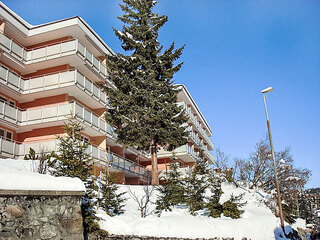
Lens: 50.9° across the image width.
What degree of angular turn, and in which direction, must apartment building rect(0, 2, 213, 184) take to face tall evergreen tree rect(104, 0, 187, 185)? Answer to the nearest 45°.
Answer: approximately 45° to its left

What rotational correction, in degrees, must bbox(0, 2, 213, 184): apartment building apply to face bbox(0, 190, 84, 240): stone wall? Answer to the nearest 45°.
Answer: approximately 45° to its right

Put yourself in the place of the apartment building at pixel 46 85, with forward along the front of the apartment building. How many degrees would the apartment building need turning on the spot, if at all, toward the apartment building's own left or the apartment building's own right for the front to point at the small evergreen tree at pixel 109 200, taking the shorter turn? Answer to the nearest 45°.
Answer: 0° — it already faces it

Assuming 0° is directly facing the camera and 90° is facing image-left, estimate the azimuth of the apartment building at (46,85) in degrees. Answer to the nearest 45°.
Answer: approximately 315°
